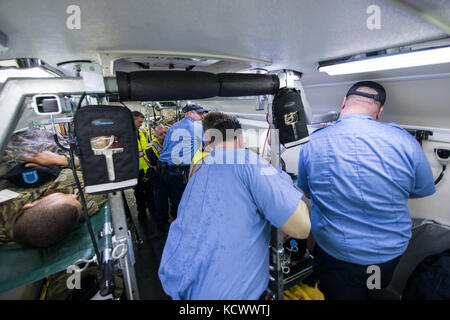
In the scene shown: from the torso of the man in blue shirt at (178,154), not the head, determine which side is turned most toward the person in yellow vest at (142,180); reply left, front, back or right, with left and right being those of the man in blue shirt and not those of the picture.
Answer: left

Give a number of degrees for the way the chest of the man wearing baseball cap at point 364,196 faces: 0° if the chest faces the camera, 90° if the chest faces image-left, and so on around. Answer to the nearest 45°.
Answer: approximately 180°

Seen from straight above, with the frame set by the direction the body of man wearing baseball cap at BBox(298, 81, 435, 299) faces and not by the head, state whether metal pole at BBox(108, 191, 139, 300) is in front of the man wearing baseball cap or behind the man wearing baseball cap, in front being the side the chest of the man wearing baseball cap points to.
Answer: behind

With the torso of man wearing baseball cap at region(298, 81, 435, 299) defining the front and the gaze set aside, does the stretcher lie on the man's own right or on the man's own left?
on the man's own left

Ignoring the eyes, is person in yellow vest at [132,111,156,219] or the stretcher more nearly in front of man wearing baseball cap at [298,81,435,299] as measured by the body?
the person in yellow vest

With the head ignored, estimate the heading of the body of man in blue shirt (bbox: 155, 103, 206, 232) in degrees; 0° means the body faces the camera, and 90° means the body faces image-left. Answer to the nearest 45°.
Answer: approximately 225°

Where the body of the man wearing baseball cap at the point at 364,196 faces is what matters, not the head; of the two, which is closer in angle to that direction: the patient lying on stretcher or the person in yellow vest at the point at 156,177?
the person in yellow vest

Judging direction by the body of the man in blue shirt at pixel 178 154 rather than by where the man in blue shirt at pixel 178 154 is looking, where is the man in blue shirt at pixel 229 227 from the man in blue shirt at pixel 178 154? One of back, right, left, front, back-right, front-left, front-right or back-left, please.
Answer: back-right
